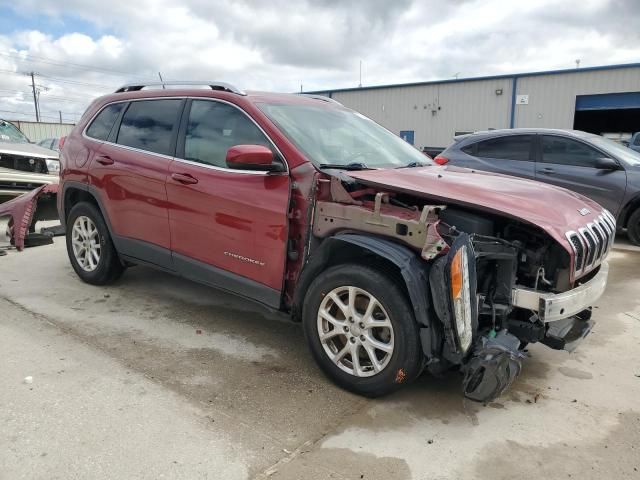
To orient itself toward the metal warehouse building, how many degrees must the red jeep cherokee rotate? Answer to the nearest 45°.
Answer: approximately 135° to its left

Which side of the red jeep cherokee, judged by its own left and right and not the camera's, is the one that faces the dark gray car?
left

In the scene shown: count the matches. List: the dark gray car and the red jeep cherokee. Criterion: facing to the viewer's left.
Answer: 0

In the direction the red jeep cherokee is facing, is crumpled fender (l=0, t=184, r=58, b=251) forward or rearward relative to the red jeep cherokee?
rearward

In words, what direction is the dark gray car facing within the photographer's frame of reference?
facing the viewer and to the right of the viewer

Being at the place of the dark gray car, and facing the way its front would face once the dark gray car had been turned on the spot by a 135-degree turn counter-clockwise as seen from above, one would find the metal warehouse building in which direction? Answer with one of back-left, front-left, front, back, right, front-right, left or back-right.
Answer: front

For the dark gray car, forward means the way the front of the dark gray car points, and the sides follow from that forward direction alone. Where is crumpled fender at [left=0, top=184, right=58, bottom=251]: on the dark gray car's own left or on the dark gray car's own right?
on the dark gray car's own right

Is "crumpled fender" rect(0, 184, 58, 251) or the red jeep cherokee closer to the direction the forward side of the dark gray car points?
the red jeep cherokee

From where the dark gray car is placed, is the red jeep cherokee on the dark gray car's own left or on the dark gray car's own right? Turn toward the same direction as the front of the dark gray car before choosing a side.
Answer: on the dark gray car's own right
